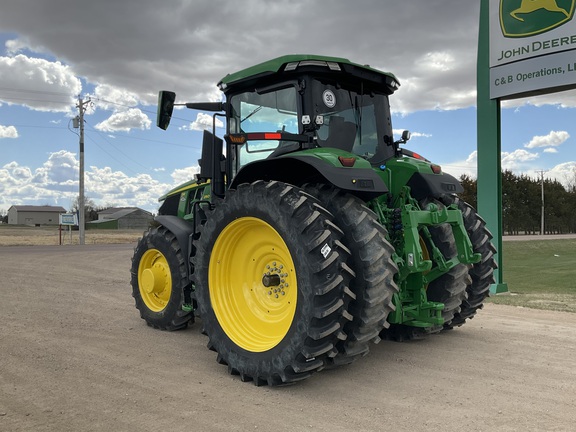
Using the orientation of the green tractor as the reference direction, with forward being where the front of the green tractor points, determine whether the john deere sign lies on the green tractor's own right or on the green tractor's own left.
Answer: on the green tractor's own right
